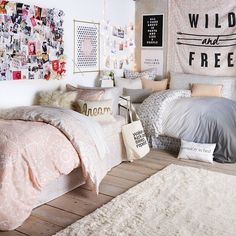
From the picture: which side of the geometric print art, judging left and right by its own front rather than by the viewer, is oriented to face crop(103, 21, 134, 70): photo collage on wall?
left

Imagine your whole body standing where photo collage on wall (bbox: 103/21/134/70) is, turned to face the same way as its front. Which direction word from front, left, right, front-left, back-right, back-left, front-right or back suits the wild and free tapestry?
left

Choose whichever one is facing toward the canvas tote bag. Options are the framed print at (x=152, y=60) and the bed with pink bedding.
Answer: the framed print

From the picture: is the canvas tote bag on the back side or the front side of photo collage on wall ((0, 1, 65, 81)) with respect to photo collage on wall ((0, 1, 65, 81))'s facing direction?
on the front side

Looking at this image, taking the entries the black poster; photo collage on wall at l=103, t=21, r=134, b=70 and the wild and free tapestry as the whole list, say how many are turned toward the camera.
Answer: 3

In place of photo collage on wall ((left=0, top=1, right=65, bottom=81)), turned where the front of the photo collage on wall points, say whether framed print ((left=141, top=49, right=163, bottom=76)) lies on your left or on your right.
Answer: on your left

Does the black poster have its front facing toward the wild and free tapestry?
no

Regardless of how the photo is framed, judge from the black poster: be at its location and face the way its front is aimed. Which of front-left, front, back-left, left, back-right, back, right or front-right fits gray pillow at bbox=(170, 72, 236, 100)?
front-left

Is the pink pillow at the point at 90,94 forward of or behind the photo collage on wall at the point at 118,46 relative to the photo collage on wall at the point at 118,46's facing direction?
forward

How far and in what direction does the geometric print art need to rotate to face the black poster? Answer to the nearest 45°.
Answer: approximately 90° to its left

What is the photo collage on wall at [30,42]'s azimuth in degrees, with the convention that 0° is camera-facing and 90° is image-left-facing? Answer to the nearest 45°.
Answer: approximately 315°

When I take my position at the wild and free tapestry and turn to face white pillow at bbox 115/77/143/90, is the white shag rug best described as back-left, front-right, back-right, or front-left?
front-left

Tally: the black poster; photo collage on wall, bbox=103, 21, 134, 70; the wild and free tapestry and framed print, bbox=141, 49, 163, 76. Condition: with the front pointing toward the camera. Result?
4

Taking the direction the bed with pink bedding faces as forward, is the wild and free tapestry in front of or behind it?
behind

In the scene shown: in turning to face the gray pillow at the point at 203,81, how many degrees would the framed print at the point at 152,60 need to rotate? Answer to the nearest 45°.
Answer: approximately 45° to its left

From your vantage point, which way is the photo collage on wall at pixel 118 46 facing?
toward the camera

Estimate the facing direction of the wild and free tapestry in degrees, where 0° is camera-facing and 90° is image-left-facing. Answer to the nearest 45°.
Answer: approximately 0°

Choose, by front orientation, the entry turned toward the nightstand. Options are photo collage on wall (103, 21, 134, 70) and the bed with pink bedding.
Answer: the photo collage on wall
